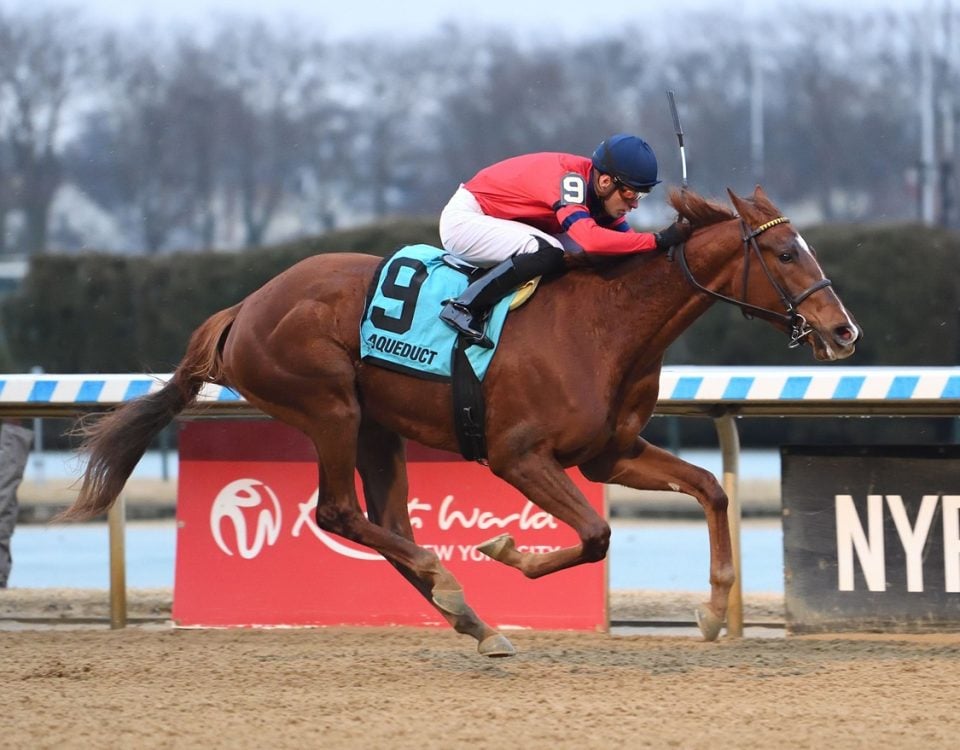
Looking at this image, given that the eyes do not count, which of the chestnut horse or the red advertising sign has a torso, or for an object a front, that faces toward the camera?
the red advertising sign

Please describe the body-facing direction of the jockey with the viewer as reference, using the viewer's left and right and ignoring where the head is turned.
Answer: facing to the right of the viewer

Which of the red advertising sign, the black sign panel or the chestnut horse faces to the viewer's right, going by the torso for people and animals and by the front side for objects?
the chestnut horse

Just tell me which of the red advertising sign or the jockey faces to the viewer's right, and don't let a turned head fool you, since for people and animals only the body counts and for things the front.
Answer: the jockey

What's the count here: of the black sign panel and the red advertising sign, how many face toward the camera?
2

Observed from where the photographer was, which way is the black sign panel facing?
facing the viewer

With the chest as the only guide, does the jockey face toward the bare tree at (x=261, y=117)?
no

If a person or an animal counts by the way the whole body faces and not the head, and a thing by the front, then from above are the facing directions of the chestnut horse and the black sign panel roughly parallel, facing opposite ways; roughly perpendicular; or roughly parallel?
roughly perpendicular

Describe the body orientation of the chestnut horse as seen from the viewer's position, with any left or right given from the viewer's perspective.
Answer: facing to the right of the viewer

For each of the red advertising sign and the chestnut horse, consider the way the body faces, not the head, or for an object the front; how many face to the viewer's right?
1

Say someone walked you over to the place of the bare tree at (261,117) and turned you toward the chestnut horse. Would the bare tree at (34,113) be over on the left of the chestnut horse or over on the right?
right

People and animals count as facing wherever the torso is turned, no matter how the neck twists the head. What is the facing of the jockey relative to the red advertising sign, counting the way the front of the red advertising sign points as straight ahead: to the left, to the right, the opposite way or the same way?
to the left

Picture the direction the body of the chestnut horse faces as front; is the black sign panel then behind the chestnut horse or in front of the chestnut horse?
in front

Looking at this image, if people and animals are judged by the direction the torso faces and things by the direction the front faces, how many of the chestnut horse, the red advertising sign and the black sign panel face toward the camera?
2

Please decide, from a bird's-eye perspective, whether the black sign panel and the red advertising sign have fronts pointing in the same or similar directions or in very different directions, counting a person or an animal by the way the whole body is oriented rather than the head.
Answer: same or similar directions

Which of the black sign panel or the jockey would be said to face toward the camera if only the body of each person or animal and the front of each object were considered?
the black sign panel

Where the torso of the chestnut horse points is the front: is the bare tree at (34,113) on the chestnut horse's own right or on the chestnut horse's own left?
on the chestnut horse's own left

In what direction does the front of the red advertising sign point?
toward the camera
